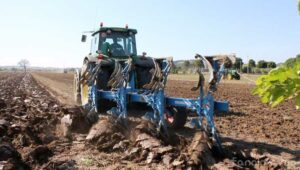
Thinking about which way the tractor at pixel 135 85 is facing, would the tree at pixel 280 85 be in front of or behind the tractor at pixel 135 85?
behind

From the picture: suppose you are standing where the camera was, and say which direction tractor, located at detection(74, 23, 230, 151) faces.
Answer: facing away from the viewer and to the left of the viewer
